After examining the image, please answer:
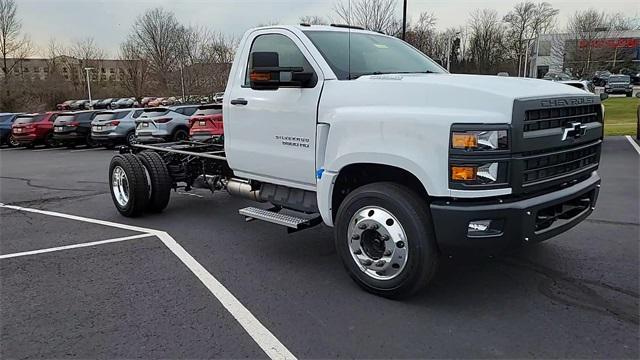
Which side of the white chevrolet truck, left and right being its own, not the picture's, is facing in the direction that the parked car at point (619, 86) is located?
left

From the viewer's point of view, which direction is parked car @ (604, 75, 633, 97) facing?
toward the camera

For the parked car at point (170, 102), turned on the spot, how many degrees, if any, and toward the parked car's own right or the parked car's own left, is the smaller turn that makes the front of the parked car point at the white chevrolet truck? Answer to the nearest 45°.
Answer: approximately 45° to the parked car's own left

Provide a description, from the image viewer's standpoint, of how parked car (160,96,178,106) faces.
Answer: facing the viewer and to the left of the viewer

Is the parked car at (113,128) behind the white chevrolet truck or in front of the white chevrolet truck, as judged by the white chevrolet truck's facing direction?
behind

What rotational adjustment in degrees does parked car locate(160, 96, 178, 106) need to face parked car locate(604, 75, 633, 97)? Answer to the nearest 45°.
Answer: approximately 135° to its left

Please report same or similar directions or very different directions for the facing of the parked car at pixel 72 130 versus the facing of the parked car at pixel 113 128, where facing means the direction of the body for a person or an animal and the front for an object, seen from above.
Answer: same or similar directions

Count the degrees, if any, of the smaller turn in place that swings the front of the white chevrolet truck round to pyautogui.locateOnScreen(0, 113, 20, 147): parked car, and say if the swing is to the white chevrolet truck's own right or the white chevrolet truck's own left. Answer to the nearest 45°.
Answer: approximately 180°
